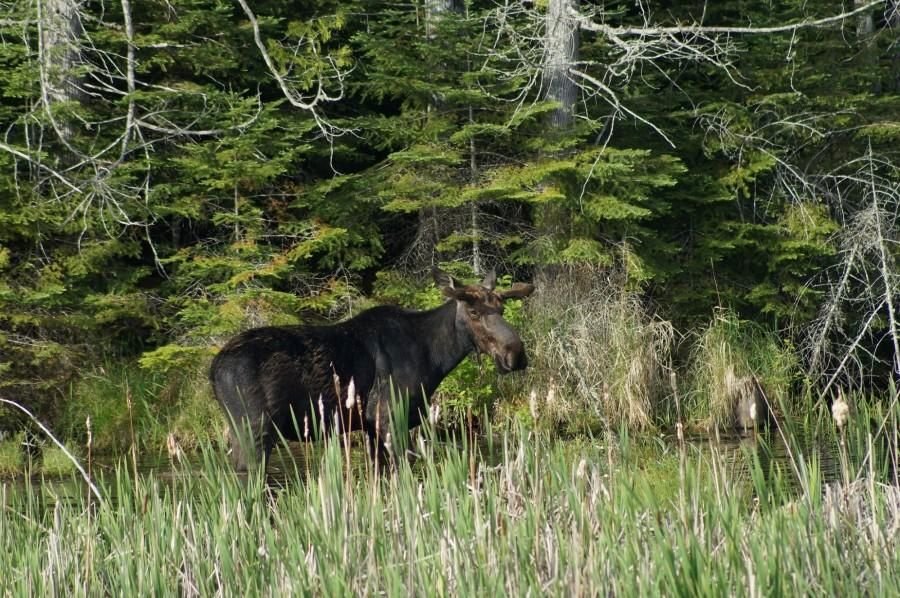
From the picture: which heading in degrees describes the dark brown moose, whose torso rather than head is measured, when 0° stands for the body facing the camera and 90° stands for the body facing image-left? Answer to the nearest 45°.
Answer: approximately 270°
